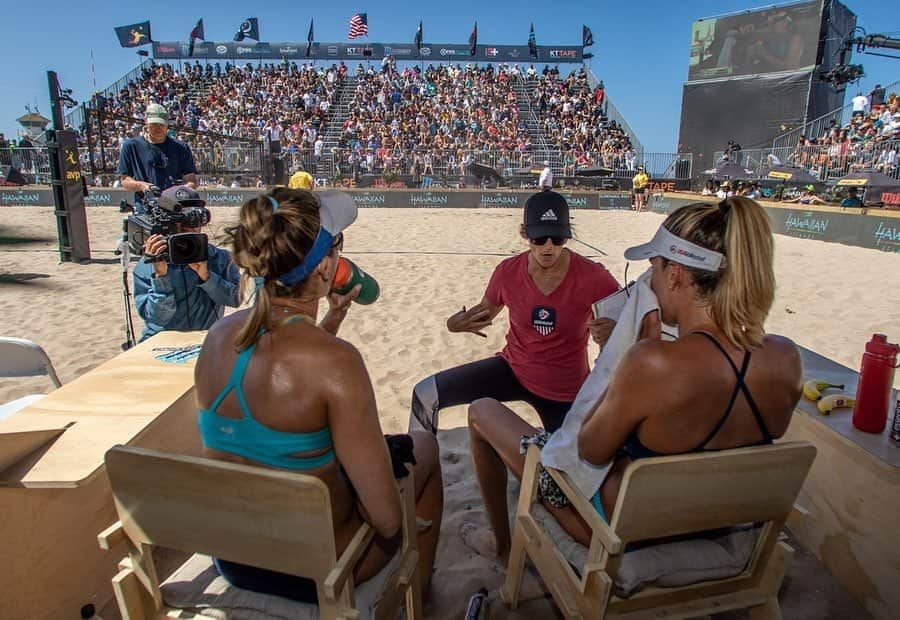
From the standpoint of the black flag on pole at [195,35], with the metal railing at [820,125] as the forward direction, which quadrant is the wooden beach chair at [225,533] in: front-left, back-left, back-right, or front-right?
front-right

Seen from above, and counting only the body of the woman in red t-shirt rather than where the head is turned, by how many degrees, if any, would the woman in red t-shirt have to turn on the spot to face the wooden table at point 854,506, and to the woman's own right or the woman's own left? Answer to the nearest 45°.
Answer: approximately 45° to the woman's own left

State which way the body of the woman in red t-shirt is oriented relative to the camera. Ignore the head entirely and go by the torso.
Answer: toward the camera

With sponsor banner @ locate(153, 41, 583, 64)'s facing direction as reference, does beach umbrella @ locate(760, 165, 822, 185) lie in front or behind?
in front

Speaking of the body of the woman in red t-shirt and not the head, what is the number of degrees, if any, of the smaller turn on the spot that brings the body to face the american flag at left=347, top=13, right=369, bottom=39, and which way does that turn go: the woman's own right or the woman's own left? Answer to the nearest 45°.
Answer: approximately 180°

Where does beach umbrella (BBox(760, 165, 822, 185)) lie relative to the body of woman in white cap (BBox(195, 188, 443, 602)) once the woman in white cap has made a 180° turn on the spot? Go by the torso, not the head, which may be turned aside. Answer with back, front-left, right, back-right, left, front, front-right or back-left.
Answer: back

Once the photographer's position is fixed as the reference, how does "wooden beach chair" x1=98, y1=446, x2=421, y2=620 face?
facing away from the viewer and to the right of the viewer

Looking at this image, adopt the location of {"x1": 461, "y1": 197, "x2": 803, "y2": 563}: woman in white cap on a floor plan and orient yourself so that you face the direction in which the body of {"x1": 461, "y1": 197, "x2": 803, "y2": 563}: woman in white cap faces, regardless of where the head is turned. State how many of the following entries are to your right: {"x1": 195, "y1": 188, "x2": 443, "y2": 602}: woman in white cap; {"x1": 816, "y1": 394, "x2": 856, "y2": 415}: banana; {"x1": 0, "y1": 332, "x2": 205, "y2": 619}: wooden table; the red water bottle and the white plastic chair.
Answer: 2

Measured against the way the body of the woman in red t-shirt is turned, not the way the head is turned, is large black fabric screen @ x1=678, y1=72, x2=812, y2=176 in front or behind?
behind

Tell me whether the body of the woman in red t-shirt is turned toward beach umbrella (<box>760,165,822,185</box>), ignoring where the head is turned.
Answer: no

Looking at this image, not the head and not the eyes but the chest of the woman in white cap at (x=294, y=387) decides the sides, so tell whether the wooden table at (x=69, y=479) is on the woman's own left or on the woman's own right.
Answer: on the woman's own left

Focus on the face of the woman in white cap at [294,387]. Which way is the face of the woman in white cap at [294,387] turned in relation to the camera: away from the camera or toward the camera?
away from the camera
